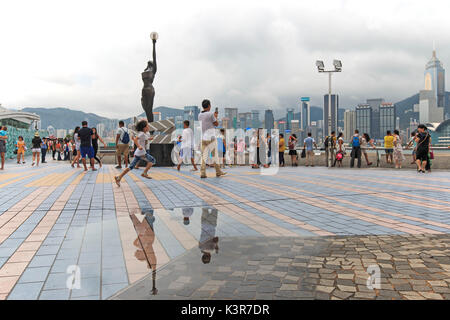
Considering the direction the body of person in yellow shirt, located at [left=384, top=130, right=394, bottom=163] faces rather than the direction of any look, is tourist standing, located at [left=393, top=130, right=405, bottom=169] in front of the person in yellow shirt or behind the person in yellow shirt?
behind

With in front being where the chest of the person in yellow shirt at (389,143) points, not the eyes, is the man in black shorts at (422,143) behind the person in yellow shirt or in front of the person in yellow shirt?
behind

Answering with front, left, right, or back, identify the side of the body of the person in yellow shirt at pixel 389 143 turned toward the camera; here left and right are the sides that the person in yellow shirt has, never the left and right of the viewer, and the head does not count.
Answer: back

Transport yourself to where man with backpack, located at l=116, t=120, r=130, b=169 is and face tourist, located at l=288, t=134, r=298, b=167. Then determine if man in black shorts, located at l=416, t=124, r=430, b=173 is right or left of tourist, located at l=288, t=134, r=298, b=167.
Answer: right

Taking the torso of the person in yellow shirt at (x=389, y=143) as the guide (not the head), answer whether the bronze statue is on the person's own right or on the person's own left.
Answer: on the person's own left

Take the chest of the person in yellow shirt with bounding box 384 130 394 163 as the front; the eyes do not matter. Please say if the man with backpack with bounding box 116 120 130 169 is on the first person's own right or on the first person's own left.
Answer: on the first person's own left

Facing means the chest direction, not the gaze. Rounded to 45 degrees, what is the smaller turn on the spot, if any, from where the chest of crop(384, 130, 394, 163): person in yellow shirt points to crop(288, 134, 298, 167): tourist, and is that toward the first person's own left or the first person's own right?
approximately 90° to the first person's own left
